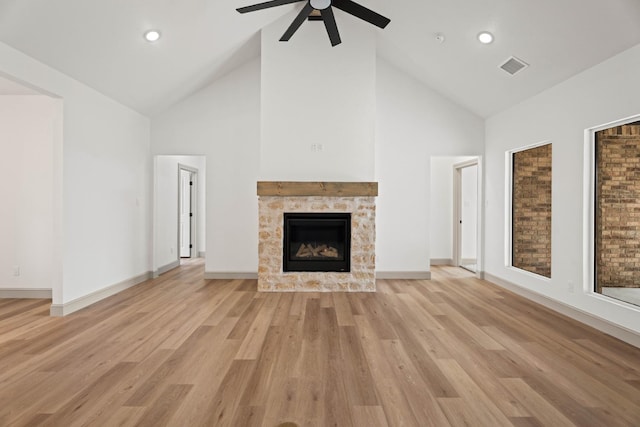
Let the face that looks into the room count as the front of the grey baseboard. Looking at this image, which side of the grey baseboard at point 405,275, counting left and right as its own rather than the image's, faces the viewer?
front

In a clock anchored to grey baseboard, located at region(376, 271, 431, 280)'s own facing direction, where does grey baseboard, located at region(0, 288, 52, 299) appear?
grey baseboard, located at region(0, 288, 52, 299) is roughly at 2 o'clock from grey baseboard, located at region(376, 271, 431, 280).

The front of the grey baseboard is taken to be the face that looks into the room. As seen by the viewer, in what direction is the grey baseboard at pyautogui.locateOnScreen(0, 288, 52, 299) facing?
toward the camera

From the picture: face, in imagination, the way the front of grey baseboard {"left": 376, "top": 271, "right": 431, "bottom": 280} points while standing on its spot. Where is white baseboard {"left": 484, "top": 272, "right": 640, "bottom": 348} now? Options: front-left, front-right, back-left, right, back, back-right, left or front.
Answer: front-left

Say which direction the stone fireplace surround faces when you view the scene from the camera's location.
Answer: facing the viewer

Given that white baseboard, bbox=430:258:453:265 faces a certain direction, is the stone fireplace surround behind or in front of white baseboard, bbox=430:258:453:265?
in front

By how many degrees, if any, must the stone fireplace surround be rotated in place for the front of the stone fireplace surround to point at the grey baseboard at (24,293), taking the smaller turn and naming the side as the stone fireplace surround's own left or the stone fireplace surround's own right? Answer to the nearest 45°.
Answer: approximately 90° to the stone fireplace surround's own right

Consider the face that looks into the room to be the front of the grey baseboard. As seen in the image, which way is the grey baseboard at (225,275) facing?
toward the camera
